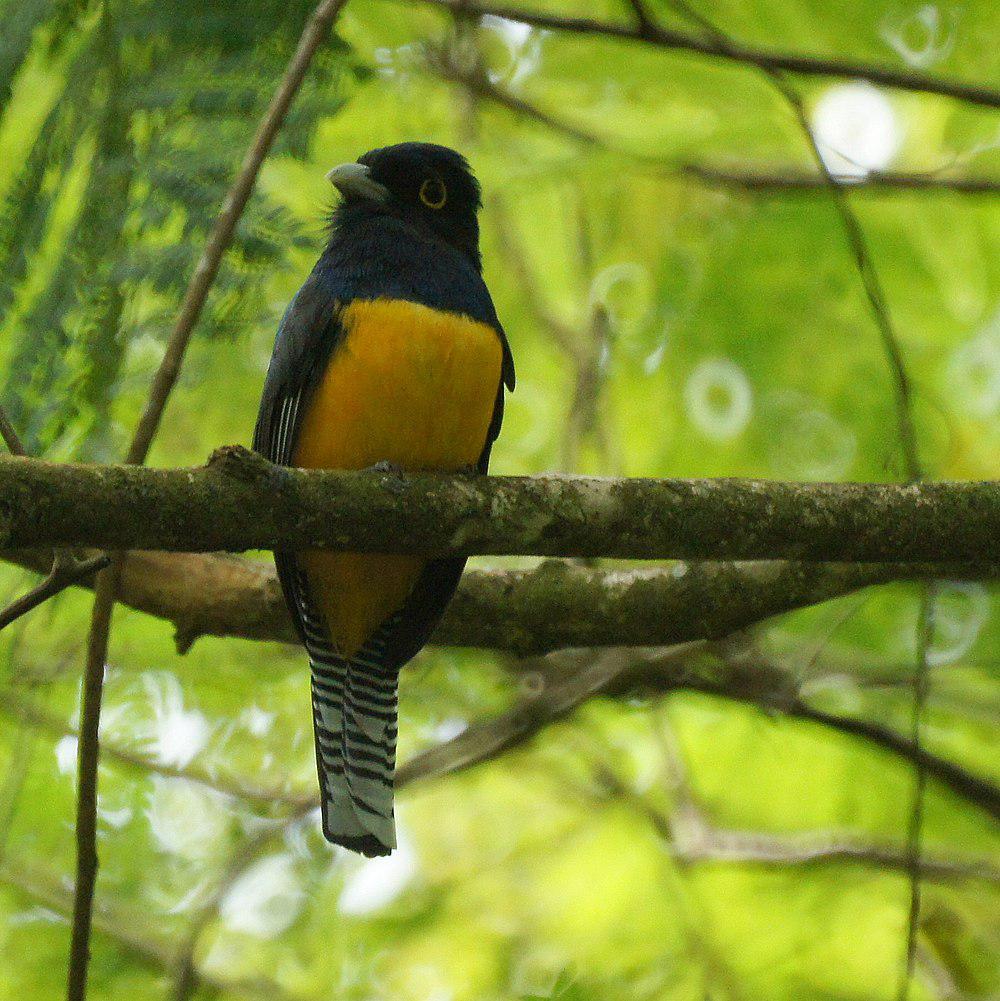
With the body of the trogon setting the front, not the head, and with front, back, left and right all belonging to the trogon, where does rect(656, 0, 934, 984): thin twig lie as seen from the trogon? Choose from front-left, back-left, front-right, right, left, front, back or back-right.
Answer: left

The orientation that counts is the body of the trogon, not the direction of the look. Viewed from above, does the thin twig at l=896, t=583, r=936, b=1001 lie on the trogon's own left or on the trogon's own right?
on the trogon's own left

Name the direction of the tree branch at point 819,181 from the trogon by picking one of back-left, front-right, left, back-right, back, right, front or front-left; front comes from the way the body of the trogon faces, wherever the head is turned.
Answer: back-left

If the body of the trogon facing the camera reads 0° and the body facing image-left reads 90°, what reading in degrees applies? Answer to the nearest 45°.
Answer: approximately 0°
